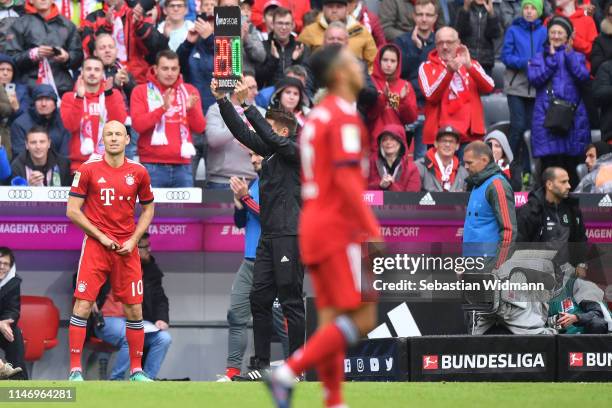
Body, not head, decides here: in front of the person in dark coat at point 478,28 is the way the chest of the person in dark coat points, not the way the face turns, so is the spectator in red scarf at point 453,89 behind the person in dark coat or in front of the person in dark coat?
in front

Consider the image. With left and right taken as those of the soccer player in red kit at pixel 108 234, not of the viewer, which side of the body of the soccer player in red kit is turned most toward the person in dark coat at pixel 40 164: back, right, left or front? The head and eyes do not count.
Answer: back

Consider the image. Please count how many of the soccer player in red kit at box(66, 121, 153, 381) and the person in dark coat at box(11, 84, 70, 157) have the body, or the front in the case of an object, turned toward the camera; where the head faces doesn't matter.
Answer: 2

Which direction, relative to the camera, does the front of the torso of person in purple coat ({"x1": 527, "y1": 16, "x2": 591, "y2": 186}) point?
toward the camera

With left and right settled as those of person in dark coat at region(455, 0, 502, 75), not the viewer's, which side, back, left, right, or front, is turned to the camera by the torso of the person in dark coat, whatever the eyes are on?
front

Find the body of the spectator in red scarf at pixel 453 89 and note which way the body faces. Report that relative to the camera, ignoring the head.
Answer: toward the camera

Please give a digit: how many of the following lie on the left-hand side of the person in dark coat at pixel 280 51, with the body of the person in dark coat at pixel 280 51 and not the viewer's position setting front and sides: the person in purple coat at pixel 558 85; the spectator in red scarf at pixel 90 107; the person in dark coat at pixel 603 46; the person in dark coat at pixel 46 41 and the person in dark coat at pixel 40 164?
2

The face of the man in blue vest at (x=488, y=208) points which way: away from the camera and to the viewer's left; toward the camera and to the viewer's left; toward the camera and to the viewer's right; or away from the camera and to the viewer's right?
toward the camera and to the viewer's left

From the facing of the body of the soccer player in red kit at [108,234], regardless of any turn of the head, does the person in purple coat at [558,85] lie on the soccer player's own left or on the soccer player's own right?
on the soccer player's own left

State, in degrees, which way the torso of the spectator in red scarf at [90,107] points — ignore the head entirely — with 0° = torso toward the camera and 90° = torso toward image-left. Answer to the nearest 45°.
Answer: approximately 0°

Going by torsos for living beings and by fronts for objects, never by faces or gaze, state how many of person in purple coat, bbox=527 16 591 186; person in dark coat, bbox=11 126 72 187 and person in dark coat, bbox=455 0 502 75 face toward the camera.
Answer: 3

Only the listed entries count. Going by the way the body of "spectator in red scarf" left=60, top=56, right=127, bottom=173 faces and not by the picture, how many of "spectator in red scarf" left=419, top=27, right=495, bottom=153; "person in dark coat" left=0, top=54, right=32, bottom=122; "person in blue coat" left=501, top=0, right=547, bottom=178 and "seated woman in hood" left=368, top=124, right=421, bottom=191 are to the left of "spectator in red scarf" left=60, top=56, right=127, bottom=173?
3

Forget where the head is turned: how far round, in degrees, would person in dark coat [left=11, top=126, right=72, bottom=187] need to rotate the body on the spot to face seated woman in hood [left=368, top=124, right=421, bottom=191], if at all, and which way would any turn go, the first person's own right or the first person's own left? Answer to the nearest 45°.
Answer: approximately 90° to the first person's own left
